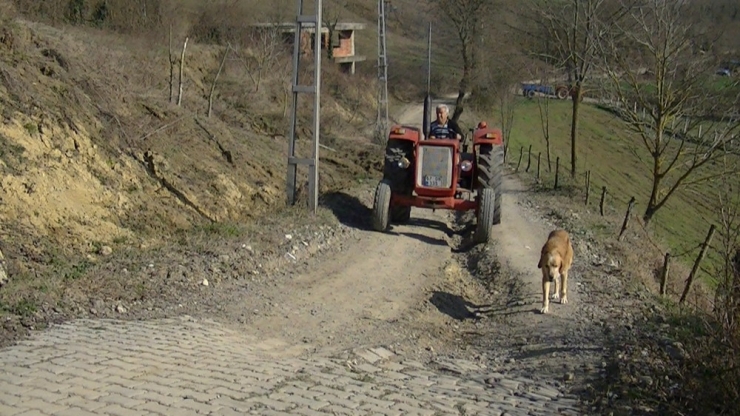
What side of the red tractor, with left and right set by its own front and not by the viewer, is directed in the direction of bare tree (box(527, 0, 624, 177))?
back

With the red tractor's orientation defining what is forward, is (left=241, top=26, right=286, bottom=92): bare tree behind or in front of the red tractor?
behind

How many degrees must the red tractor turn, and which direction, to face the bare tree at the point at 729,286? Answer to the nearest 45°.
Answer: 0° — it already faces it

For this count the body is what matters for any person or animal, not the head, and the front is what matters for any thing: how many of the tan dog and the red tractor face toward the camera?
2

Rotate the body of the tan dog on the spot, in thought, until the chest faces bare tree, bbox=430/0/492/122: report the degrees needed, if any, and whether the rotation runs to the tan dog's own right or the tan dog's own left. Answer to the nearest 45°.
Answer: approximately 180°

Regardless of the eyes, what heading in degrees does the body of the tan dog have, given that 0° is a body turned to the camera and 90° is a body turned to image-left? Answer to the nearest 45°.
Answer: approximately 0°

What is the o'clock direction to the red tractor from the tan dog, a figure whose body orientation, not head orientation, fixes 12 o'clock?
The red tractor is roughly at 5 o'clock from the tan dog.

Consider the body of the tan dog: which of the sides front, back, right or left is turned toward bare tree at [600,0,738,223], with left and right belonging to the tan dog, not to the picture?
back

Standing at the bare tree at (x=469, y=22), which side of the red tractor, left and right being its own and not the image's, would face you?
back

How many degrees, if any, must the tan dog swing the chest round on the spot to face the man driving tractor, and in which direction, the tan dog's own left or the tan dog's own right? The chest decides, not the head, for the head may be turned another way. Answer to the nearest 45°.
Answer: approximately 135° to the tan dog's own right

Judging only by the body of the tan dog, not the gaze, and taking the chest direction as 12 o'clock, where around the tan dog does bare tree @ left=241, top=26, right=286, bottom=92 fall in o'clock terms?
The bare tree is roughly at 5 o'clock from the tan dog.

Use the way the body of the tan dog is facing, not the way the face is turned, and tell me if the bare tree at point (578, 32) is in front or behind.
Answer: behind
